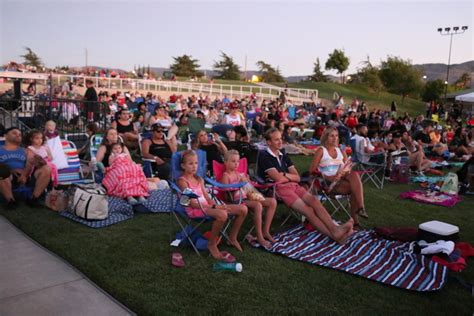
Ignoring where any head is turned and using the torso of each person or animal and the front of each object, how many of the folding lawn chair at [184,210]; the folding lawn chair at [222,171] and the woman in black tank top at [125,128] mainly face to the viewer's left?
0

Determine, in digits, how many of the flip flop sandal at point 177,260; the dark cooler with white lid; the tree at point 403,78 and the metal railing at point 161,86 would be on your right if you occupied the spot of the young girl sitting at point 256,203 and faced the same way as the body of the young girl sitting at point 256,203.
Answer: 1

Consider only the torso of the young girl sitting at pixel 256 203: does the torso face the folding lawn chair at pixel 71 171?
no

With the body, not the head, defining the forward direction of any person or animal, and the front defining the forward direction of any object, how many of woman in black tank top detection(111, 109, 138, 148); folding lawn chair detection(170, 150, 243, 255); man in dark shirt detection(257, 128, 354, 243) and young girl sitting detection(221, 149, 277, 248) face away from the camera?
0

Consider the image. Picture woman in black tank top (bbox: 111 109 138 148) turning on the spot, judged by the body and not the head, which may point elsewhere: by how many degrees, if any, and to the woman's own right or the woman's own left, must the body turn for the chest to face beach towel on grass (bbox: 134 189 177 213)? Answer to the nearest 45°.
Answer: approximately 45° to the woman's own right

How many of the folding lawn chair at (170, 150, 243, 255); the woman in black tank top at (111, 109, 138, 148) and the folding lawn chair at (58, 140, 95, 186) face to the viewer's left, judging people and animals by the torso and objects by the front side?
0

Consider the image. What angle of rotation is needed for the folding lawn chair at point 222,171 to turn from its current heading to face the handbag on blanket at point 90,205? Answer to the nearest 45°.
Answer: approximately 135° to its right

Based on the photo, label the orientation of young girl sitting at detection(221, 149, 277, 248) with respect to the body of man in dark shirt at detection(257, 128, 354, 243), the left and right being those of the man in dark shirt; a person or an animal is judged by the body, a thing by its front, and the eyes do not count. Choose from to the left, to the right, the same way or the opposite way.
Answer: the same way

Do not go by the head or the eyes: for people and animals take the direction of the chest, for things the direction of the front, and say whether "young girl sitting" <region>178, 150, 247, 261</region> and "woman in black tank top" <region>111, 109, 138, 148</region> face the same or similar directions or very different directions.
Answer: same or similar directions

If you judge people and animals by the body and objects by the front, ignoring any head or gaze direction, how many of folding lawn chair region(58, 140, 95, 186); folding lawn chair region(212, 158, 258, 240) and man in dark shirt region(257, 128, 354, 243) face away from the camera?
0

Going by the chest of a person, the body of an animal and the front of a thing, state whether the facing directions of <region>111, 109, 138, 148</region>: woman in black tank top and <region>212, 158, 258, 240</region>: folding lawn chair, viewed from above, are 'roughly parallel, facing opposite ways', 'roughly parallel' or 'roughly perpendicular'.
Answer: roughly parallel

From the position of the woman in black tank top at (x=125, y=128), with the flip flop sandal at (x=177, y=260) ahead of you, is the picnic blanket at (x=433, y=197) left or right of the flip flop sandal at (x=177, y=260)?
left

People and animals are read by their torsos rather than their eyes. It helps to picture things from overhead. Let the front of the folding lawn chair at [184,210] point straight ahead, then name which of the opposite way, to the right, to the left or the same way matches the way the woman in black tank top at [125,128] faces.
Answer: the same way

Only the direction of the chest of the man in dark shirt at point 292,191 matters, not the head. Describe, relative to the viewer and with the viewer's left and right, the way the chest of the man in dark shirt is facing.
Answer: facing the viewer and to the right of the viewer

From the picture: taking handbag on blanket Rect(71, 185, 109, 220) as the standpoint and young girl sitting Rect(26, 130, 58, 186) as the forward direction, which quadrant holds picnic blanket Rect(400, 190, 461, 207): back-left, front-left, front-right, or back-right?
back-right

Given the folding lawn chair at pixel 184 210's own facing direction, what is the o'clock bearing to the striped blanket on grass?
The striped blanket on grass is roughly at 11 o'clock from the folding lawn chair.
